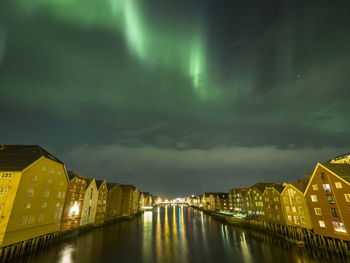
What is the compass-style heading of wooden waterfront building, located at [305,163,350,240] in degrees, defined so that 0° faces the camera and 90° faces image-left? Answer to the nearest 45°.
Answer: approximately 45°

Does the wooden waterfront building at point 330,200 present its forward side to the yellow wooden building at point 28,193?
yes
